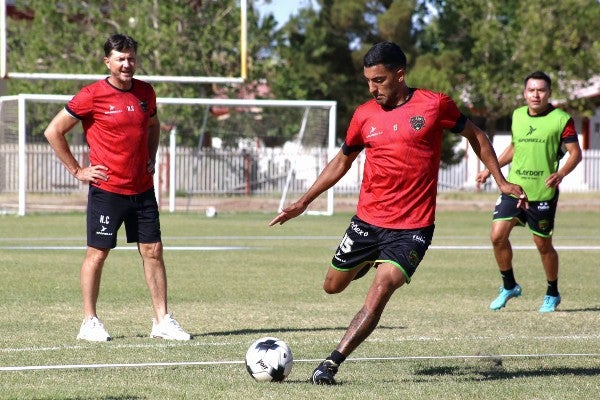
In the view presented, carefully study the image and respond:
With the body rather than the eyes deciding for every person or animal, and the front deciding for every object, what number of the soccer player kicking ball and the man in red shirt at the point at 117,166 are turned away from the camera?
0

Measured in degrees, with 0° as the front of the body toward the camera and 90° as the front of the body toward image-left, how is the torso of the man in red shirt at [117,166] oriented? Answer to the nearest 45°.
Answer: approximately 315°

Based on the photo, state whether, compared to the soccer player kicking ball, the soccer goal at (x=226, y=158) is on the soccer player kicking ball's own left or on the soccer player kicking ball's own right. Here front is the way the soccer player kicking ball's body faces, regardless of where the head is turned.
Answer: on the soccer player kicking ball's own right

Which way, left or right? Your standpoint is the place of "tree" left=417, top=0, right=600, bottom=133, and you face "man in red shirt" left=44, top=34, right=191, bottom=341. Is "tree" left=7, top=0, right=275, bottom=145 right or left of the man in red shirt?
right

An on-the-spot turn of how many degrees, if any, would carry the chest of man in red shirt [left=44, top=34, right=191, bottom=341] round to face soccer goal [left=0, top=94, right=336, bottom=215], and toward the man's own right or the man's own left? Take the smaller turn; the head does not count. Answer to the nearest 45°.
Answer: approximately 135° to the man's own left

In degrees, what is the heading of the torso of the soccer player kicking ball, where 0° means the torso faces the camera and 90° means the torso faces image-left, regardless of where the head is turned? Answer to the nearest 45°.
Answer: approximately 45°

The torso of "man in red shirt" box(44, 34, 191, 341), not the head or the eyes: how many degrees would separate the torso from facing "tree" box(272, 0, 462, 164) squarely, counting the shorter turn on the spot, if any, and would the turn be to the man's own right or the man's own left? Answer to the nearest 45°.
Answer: approximately 135° to the man's own left

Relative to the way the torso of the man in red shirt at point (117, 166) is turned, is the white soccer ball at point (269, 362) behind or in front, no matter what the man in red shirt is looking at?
in front

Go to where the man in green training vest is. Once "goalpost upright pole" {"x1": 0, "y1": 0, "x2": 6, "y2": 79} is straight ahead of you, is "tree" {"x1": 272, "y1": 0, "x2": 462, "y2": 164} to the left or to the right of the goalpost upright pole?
right

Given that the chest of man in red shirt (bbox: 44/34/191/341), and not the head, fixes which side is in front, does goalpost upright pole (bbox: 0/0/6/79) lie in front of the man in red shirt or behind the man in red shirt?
behind
